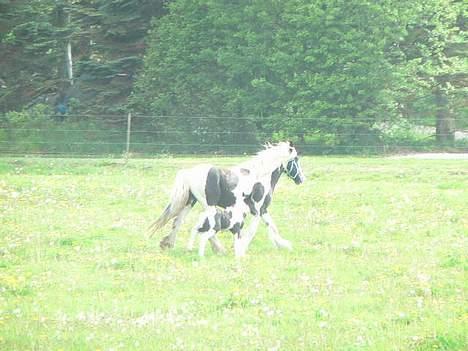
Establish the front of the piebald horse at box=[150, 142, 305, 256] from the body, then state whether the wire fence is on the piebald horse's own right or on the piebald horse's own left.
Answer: on the piebald horse's own left

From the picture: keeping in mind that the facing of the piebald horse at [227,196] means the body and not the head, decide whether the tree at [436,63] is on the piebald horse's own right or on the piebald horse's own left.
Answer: on the piebald horse's own left

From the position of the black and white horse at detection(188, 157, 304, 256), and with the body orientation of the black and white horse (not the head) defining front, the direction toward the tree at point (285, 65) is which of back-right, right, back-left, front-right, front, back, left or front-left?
left

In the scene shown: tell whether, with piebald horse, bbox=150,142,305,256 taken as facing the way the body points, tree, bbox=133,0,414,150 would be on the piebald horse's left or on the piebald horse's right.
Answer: on the piebald horse's left

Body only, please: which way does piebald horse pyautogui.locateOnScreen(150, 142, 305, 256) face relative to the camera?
to the viewer's right
